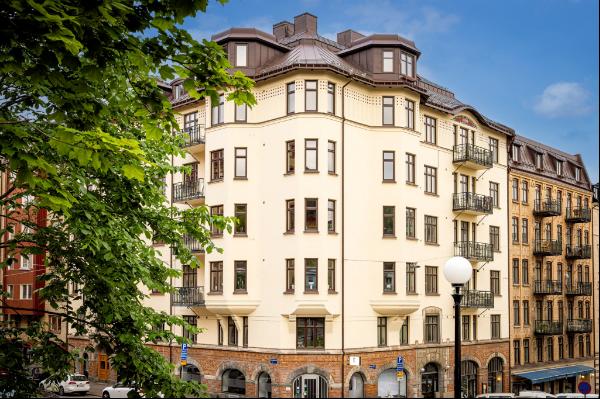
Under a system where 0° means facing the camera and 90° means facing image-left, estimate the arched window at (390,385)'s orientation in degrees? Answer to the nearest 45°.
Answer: approximately 0°
